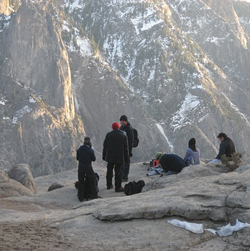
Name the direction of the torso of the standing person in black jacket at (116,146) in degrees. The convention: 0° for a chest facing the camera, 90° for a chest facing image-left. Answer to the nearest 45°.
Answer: approximately 180°

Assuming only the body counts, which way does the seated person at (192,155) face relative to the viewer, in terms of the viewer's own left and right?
facing away from the viewer

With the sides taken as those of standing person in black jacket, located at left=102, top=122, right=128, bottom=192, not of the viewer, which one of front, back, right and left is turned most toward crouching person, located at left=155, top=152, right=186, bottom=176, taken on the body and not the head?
right

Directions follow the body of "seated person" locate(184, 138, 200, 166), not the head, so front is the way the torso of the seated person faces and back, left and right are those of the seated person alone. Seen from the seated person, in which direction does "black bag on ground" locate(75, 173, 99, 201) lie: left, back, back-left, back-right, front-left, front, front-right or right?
back-left

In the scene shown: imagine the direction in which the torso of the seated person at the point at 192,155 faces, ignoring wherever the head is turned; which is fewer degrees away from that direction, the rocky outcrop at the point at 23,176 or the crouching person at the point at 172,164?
the rocky outcrop

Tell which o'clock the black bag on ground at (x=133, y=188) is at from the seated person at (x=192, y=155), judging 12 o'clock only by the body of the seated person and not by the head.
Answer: The black bag on ground is roughly at 7 o'clock from the seated person.

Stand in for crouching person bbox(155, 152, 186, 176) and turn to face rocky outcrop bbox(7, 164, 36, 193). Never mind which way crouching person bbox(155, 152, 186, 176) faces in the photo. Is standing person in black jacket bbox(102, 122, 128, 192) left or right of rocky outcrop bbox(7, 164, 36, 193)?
left

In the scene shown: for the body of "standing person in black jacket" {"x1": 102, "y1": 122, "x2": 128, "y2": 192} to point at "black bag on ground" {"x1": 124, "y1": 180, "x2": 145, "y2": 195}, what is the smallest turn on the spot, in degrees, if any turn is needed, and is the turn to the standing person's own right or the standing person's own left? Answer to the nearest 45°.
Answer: approximately 90° to the standing person's own right

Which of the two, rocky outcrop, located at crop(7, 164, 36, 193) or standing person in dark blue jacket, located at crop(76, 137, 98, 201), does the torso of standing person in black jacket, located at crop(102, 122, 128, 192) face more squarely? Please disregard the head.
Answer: the rocky outcrop

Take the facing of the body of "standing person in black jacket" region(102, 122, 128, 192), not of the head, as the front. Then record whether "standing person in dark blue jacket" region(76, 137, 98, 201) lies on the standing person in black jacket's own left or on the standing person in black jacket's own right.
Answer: on the standing person in black jacket's own left
